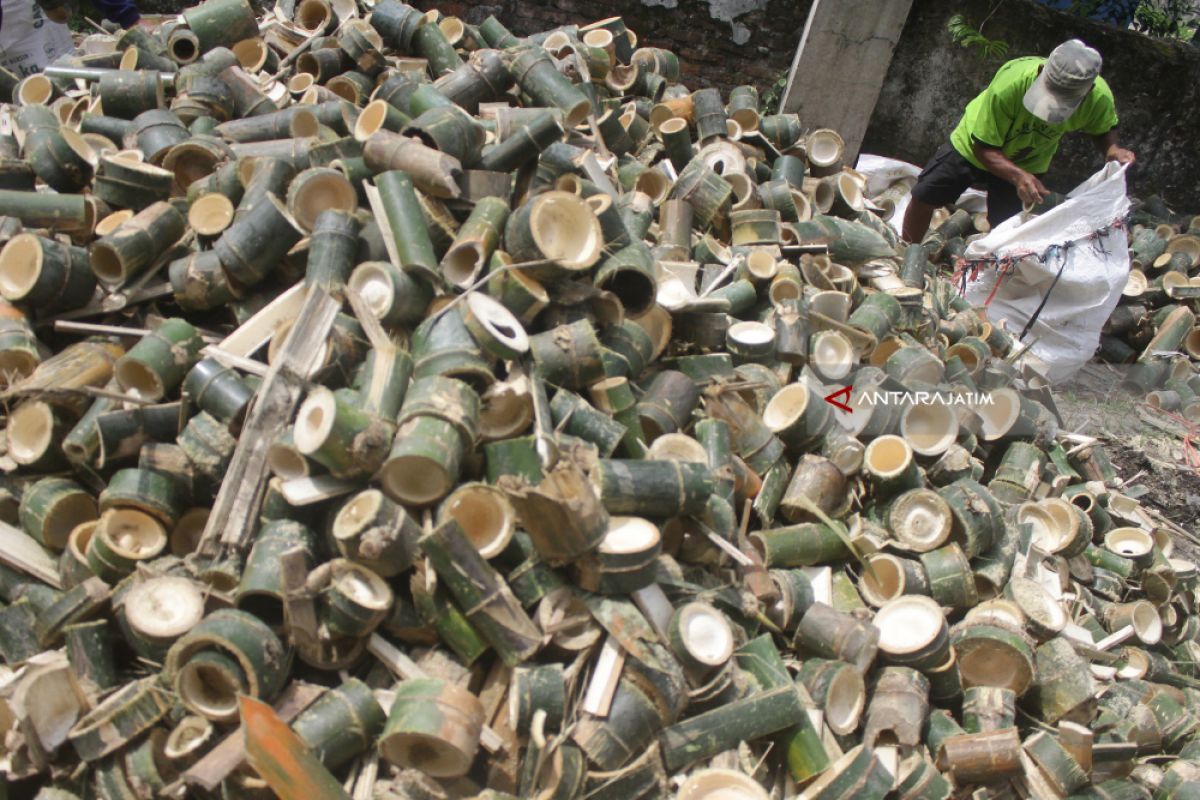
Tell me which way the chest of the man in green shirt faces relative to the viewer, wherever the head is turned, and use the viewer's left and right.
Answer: facing the viewer and to the right of the viewer

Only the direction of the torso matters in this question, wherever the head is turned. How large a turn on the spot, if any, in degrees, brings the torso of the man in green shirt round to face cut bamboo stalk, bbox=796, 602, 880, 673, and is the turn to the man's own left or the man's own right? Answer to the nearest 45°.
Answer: approximately 45° to the man's own right

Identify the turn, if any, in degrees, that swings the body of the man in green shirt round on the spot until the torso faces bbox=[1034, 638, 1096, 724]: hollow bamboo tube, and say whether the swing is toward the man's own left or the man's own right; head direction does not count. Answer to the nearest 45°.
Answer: approximately 45° to the man's own right

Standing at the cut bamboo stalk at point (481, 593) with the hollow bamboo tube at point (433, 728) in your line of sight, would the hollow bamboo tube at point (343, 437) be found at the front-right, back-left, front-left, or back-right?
back-right

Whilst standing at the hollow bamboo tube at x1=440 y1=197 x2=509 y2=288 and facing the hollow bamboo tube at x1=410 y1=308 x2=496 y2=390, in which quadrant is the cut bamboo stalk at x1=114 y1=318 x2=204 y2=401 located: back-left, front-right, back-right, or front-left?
front-right

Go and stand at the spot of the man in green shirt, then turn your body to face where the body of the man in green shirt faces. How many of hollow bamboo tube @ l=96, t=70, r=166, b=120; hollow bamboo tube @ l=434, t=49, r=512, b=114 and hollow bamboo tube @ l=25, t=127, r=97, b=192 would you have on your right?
3

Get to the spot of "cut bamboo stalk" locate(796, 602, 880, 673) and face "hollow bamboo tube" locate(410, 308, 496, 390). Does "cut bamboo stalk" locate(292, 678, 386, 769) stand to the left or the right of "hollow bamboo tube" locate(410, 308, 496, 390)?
left

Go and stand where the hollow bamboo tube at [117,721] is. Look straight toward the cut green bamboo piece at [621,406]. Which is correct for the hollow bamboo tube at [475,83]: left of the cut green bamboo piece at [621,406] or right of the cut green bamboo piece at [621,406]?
left

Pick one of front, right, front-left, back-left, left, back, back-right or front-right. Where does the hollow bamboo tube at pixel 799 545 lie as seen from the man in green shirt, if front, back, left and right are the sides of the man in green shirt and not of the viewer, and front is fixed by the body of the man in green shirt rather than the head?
front-right

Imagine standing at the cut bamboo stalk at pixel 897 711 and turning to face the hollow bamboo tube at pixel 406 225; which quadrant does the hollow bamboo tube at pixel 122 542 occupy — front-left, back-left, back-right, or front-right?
front-left
